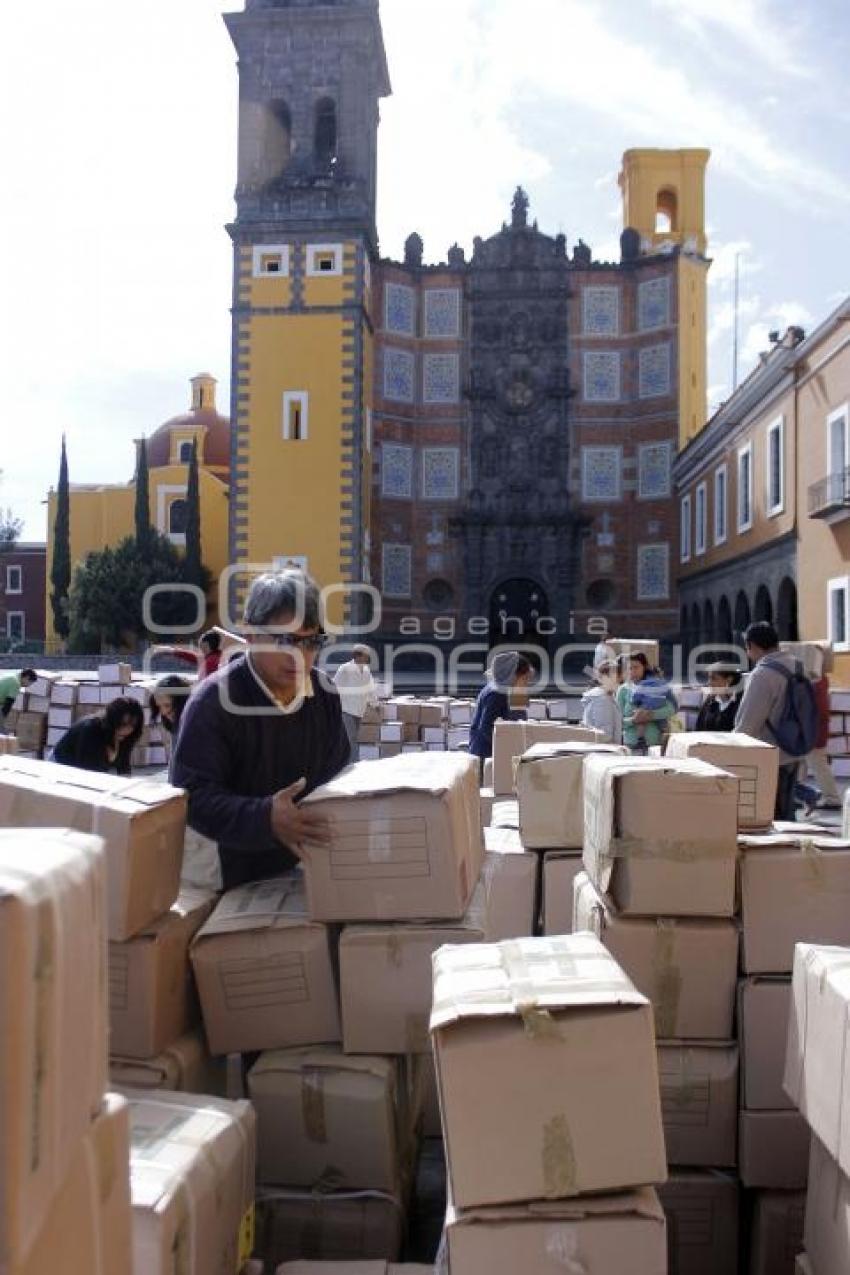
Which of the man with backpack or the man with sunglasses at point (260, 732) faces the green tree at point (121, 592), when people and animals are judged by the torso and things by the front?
the man with backpack

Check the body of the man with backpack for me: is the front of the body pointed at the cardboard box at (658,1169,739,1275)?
no

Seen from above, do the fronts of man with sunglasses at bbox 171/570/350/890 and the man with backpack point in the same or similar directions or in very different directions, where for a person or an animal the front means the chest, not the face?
very different directions

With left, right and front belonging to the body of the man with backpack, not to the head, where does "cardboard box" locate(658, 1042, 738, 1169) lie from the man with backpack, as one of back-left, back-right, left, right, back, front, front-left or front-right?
back-left

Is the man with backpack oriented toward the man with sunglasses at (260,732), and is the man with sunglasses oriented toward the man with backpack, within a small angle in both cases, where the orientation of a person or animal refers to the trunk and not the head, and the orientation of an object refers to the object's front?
no

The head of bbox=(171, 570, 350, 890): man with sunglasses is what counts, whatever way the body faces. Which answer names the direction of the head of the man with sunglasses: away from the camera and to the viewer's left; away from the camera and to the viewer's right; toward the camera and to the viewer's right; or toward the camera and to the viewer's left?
toward the camera and to the viewer's right

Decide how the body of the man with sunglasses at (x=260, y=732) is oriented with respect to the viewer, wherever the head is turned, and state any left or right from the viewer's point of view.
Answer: facing the viewer and to the right of the viewer

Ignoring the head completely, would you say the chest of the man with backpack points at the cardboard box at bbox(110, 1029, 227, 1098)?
no

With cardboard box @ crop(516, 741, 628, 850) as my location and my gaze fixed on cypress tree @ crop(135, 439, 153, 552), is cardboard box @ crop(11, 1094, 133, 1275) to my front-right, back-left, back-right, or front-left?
back-left

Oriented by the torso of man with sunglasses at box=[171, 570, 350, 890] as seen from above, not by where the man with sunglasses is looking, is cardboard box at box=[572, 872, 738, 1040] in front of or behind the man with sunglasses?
in front

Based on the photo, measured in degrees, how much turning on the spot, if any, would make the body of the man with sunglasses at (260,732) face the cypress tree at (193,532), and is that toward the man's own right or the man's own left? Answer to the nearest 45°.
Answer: approximately 135° to the man's own left

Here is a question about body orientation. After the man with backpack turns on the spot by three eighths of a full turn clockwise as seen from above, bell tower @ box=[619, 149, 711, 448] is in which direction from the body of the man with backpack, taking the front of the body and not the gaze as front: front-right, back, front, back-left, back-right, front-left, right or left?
left

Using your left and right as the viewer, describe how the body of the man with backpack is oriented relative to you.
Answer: facing away from the viewer and to the left of the viewer

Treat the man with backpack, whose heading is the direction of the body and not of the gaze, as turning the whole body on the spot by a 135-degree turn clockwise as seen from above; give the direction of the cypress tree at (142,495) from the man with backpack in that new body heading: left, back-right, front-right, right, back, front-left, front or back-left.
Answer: back-left

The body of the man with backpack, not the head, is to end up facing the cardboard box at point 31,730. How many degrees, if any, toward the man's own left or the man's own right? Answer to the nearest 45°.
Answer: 0° — they already face it

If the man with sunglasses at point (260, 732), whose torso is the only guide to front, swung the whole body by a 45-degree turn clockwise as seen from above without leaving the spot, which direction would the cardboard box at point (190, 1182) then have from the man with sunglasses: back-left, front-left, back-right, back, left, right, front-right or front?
front

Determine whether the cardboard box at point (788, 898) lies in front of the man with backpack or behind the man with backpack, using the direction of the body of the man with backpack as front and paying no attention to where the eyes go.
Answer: behind

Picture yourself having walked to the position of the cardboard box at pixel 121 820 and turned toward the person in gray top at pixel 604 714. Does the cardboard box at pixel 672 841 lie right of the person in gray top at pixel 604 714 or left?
right

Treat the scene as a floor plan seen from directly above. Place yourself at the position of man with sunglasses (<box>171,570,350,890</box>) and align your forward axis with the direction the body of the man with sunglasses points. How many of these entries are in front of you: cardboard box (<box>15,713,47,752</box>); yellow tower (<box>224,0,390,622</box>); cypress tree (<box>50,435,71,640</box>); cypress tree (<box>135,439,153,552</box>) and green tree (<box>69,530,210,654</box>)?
0

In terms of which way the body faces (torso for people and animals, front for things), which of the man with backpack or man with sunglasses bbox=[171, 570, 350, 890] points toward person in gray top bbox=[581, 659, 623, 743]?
the man with backpack

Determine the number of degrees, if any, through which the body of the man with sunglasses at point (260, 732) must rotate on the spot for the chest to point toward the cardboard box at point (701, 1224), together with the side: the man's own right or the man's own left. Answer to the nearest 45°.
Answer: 0° — they already face it

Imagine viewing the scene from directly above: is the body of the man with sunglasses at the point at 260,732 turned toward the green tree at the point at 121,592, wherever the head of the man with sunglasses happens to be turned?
no

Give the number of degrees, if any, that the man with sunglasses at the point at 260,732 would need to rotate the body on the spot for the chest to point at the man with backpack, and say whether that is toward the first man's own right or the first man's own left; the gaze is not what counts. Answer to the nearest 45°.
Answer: approximately 90° to the first man's own left
